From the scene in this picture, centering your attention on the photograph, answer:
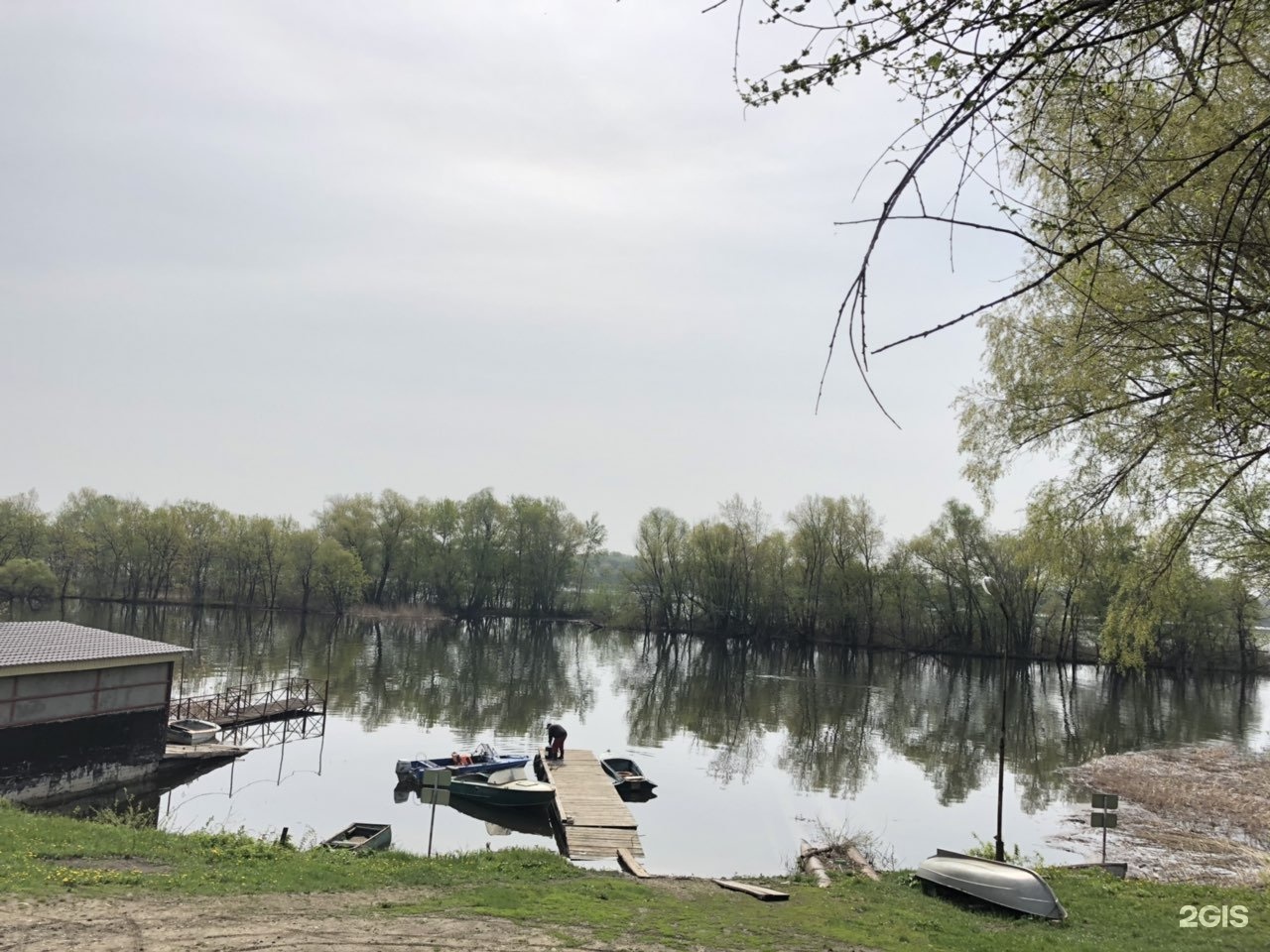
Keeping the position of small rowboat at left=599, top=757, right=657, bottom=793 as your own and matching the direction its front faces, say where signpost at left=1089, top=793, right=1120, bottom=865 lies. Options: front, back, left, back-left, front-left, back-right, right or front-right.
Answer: back

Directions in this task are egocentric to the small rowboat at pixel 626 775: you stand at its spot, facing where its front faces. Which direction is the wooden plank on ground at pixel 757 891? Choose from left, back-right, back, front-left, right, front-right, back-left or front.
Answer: back-left

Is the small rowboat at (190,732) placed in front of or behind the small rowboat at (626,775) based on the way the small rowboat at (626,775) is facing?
in front

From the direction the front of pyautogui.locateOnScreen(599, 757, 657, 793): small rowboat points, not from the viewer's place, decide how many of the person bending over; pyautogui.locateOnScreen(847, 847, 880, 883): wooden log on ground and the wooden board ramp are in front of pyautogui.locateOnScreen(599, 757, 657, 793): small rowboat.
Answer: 1

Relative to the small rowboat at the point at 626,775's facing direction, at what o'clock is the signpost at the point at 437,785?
The signpost is roughly at 8 o'clock from the small rowboat.

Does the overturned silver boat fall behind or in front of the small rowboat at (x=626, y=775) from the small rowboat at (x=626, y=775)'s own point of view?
behind

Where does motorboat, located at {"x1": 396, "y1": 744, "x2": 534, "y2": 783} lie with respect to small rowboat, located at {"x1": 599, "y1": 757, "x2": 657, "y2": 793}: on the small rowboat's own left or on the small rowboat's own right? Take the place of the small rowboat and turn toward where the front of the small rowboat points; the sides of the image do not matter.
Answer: on the small rowboat's own left

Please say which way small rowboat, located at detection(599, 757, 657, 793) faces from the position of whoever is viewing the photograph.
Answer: facing away from the viewer and to the left of the viewer

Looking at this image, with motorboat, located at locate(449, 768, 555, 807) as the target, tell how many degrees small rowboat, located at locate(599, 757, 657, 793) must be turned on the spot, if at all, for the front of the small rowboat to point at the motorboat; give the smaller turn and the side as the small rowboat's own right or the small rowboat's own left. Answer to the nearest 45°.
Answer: approximately 90° to the small rowboat's own left

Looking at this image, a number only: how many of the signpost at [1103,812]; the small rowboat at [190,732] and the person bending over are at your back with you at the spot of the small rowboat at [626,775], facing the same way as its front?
1

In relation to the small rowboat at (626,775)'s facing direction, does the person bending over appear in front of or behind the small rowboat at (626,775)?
in front
